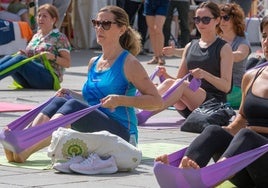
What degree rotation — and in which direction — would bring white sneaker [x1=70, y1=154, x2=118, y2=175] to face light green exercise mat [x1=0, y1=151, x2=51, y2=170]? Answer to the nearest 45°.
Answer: approximately 45° to its right

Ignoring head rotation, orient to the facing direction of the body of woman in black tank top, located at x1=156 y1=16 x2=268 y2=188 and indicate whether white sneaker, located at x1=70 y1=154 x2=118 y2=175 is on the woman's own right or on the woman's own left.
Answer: on the woman's own right

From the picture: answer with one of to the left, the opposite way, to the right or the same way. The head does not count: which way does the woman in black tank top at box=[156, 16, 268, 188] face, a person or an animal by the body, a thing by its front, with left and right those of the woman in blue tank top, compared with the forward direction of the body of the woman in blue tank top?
the same way

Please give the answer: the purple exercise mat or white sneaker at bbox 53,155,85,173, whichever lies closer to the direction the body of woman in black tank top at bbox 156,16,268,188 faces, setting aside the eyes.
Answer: the white sneaker

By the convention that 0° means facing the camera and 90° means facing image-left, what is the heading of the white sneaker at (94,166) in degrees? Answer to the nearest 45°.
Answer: approximately 90°

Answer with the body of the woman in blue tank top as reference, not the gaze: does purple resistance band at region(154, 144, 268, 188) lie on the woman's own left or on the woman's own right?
on the woman's own left

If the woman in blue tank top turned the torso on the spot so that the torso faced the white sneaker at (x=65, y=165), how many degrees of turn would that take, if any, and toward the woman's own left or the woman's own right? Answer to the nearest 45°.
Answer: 0° — they already face it

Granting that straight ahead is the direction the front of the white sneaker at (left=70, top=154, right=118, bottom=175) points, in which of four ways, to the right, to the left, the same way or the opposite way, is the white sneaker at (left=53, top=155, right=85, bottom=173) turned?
the same way

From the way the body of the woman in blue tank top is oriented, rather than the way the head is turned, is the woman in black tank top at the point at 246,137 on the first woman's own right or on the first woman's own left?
on the first woman's own left

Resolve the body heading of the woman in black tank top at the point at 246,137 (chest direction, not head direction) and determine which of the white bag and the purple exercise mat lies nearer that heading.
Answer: the white bag

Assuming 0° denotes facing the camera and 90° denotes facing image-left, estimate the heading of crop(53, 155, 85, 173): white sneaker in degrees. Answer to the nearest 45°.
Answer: approximately 90°

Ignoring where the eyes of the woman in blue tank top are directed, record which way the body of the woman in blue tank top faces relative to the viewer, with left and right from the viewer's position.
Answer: facing the viewer and to the left of the viewer

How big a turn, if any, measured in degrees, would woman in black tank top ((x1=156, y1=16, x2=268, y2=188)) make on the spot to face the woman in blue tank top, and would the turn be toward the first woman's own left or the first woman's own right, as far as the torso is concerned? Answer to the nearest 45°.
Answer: approximately 90° to the first woman's own right
